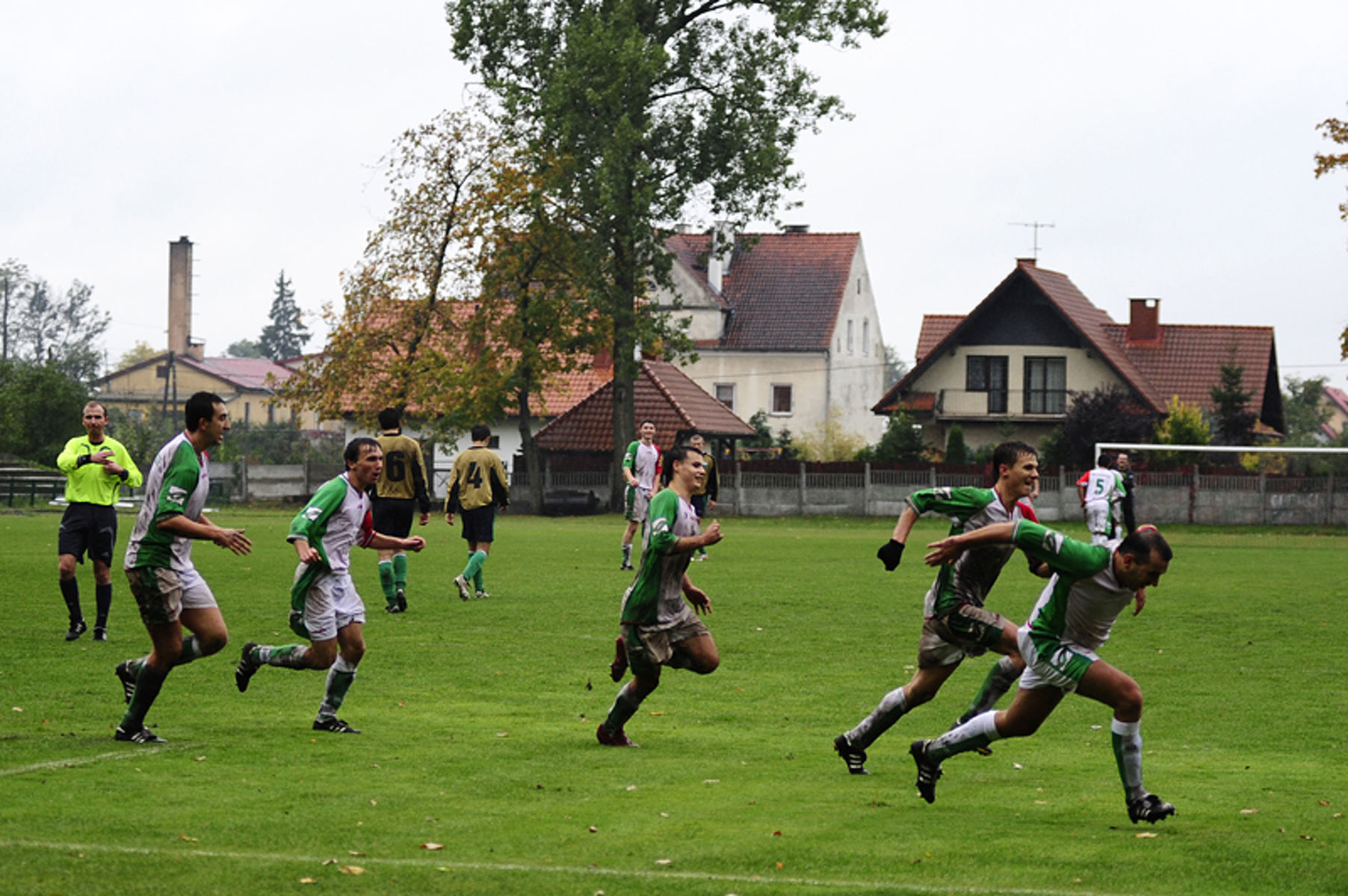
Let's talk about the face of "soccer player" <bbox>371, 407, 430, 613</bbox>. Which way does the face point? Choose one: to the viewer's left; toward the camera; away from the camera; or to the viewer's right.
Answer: away from the camera

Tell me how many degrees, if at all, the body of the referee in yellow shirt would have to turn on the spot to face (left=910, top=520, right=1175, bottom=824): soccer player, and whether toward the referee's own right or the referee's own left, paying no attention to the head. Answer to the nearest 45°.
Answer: approximately 45° to the referee's own left

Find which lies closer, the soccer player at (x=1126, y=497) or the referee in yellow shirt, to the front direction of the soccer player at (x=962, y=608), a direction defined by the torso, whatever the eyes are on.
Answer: the soccer player

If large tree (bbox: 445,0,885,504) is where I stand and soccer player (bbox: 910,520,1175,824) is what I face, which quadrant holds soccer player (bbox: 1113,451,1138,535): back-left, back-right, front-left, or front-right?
front-left

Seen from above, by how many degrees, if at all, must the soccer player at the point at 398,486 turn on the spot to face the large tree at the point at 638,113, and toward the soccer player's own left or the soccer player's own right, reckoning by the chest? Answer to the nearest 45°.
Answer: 0° — they already face it

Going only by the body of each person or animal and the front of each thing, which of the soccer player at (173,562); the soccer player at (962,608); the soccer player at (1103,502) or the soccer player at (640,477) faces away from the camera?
the soccer player at (1103,502)

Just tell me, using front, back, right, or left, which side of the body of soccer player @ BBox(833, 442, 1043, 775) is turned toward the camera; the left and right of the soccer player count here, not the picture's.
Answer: right

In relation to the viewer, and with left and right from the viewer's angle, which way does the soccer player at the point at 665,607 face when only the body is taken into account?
facing to the right of the viewer

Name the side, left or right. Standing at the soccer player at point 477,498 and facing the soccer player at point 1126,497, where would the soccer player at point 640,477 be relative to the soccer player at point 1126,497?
left

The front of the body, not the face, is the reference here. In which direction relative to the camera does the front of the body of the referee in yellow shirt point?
toward the camera

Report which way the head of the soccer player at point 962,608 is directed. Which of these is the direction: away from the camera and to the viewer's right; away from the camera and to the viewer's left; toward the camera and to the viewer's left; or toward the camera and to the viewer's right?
toward the camera and to the viewer's right

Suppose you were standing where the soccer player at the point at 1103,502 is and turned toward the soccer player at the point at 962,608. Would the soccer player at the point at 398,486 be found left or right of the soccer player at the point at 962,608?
right

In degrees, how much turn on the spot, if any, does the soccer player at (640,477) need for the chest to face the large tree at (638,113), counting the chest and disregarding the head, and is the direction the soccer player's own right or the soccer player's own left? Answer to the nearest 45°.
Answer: approximately 135° to the soccer player's own left

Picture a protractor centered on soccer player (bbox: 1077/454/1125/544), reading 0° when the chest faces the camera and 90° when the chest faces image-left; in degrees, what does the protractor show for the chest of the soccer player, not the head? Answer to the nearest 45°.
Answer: approximately 180°

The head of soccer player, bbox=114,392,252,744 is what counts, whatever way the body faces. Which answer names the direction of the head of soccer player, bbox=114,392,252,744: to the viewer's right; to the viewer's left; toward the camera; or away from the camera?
to the viewer's right

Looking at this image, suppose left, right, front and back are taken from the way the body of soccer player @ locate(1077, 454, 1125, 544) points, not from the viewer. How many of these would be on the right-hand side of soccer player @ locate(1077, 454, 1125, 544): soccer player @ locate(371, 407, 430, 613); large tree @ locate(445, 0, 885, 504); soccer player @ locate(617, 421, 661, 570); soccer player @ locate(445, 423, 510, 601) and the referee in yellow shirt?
0

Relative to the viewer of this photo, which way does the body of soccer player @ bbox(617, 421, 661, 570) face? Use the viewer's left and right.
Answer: facing the viewer and to the right of the viewer

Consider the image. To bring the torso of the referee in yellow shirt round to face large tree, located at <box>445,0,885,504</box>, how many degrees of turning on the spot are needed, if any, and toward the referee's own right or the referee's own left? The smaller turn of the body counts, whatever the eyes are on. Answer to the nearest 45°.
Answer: approximately 135° to the referee's own left

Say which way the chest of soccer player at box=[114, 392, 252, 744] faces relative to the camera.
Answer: to the viewer's right

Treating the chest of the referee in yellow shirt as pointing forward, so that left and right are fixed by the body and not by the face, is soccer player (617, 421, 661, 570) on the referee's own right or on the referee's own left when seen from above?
on the referee's own left
